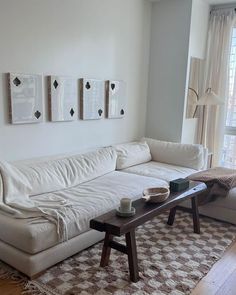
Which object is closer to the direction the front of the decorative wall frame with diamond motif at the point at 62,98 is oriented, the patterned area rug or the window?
the patterned area rug

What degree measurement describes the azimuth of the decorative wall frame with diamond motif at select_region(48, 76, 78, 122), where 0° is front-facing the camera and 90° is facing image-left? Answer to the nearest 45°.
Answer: approximately 315°

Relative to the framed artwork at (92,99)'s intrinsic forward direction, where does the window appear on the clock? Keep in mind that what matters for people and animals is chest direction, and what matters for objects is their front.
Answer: The window is roughly at 10 o'clock from the framed artwork.

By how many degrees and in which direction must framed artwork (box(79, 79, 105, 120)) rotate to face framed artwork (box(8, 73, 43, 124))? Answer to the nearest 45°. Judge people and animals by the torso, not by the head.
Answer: approximately 90° to its right

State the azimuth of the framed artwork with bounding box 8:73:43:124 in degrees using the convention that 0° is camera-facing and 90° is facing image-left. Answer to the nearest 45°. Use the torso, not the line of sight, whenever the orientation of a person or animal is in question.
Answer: approximately 315°

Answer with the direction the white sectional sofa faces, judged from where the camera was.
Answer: facing the viewer and to the right of the viewer

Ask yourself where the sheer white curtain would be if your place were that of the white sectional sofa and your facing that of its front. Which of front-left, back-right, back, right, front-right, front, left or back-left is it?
left

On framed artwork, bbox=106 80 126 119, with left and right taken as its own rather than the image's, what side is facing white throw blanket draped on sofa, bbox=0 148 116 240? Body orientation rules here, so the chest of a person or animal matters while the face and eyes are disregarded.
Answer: right

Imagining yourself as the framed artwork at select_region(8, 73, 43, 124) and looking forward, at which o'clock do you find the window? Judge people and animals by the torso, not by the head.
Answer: The window is roughly at 10 o'clock from the framed artwork.
